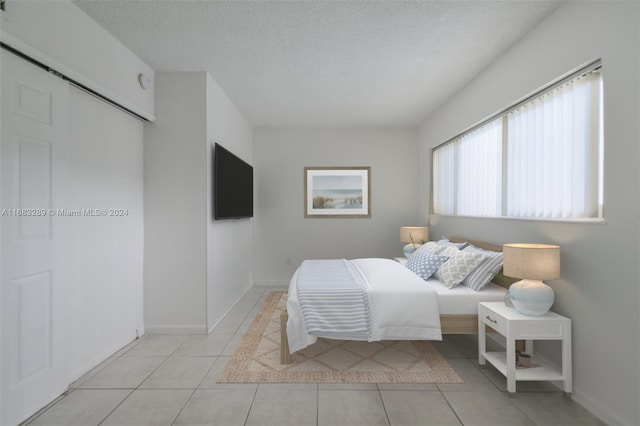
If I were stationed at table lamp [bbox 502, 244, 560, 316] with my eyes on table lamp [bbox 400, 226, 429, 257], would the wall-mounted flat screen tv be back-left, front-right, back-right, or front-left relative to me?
front-left

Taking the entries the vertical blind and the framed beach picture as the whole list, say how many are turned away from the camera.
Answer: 0

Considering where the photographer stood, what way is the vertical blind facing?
facing the viewer and to the left of the viewer

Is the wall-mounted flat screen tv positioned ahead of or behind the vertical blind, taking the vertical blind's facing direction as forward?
ahead

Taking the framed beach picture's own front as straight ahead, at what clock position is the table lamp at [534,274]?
The table lamp is roughly at 11 o'clock from the framed beach picture.

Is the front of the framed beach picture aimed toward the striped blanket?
yes

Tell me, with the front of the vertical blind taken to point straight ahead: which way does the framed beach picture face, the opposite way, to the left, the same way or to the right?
to the left

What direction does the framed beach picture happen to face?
toward the camera

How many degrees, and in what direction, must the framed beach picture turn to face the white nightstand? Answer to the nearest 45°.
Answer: approximately 45° to its left

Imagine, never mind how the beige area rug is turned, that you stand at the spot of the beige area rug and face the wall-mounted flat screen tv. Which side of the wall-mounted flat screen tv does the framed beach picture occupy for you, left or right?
right
